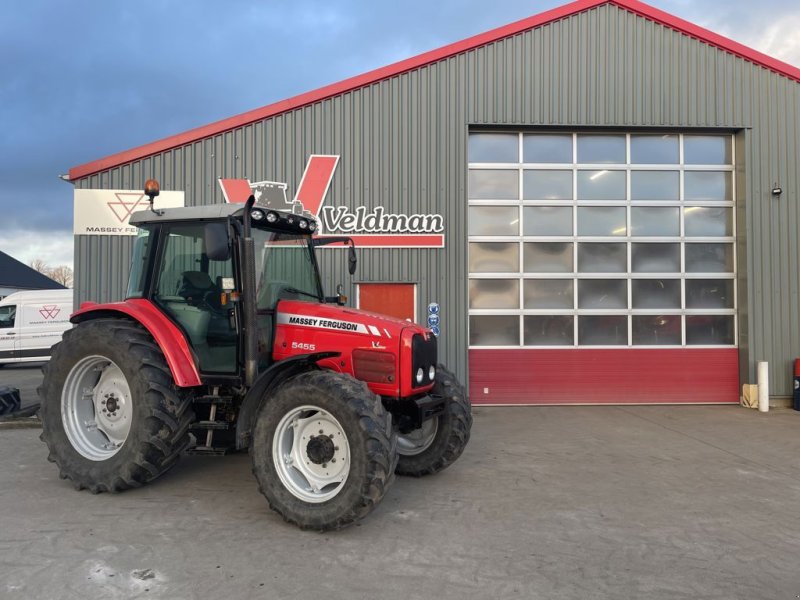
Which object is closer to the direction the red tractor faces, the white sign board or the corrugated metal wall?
the corrugated metal wall

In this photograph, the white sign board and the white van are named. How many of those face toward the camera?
1

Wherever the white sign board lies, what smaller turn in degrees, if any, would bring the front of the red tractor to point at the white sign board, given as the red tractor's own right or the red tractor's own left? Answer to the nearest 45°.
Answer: approximately 180°

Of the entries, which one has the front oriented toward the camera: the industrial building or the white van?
the industrial building

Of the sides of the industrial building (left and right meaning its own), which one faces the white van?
right

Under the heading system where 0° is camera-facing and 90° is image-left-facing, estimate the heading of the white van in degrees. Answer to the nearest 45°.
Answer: approximately 90°

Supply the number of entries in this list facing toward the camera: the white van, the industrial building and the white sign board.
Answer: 2

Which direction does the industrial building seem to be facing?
toward the camera

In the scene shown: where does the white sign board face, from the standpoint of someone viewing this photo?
facing the viewer

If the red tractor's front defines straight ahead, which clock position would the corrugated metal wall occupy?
The corrugated metal wall is roughly at 9 o'clock from the red tractor.

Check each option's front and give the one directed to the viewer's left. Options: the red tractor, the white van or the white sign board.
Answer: the white van
